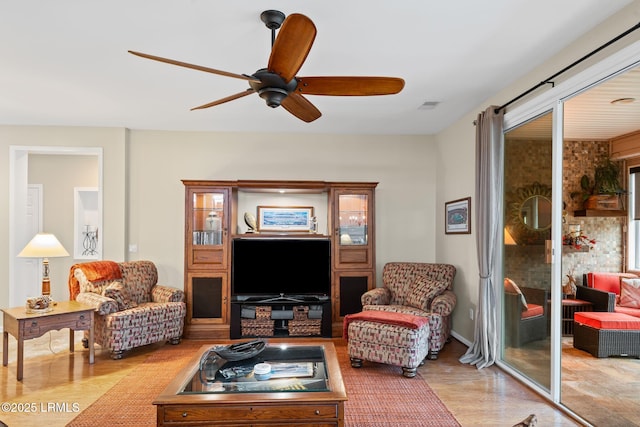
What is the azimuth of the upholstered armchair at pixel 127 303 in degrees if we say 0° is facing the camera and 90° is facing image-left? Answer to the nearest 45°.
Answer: approximately 315°

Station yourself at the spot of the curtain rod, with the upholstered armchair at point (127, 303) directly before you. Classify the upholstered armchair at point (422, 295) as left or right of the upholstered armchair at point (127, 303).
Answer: right

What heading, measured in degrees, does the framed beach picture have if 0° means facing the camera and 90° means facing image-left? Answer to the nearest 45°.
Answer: approximately 0°

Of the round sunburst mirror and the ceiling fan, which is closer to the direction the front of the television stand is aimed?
the ceiling fan

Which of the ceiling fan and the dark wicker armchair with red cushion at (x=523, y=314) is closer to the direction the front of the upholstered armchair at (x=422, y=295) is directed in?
the ceiling fan

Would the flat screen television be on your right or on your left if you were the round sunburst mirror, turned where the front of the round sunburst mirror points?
on your right

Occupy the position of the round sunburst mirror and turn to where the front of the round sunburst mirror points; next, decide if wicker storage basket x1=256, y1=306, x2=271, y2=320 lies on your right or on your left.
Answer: on your right

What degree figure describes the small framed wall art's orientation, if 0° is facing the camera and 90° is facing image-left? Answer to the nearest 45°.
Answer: approximately 45°

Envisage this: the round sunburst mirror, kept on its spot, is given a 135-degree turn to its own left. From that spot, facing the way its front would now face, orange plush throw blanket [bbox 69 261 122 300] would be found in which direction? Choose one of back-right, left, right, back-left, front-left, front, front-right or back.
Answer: back-left
